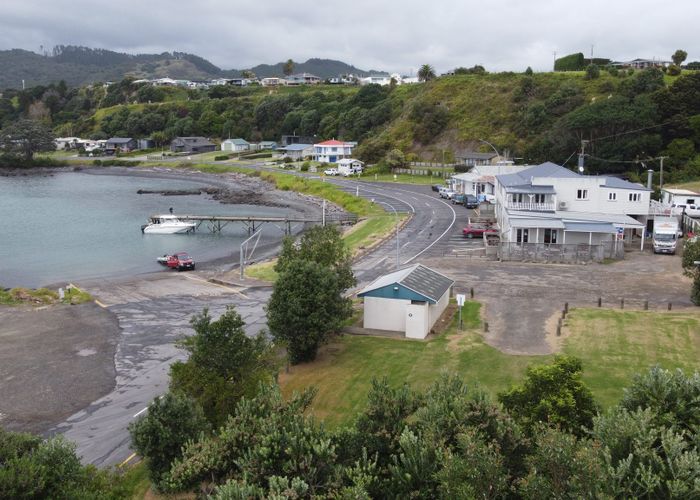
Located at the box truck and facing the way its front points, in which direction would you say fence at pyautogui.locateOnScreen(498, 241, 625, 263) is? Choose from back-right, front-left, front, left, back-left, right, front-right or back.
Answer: front-right

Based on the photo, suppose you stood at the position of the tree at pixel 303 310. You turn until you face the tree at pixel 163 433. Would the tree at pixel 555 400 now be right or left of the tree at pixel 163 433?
left

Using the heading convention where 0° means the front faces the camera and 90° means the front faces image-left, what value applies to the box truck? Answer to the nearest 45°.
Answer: approximately 0°

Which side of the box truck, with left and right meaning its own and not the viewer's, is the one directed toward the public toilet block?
front

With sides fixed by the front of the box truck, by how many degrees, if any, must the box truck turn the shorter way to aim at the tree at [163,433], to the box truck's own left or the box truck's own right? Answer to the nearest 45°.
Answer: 0° — it already faces it

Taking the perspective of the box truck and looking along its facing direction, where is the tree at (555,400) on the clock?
The tree is roughly at 12 o'clock from the box truck.

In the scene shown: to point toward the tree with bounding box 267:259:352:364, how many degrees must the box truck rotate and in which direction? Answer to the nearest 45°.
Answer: approximately 45° to its right
